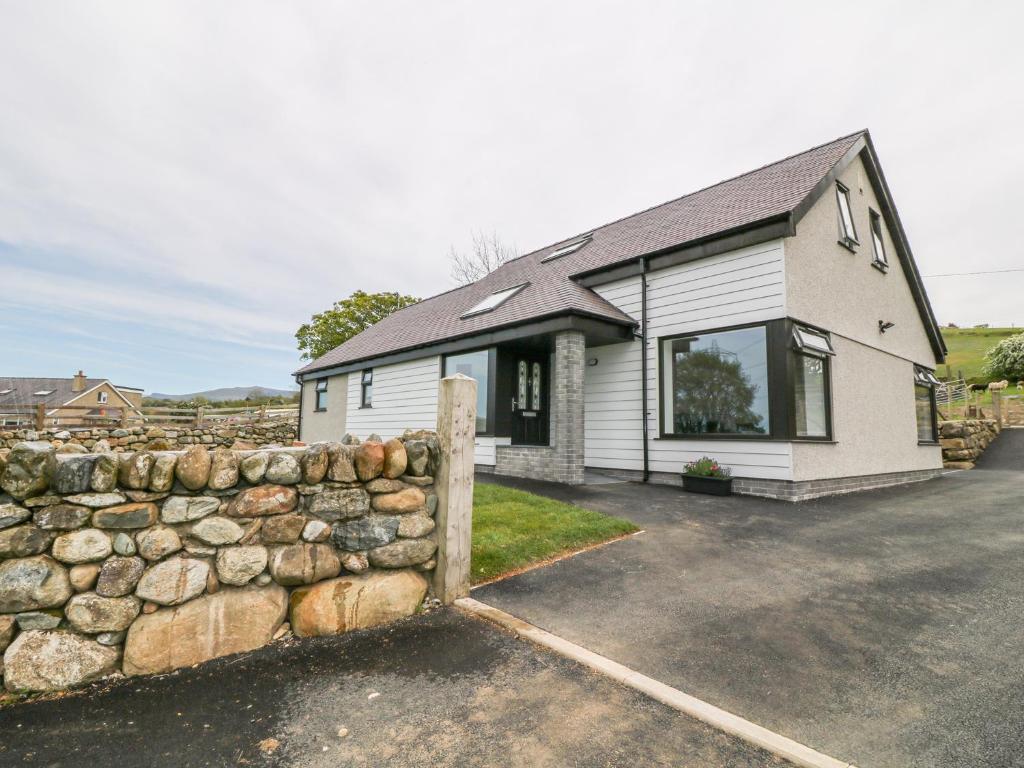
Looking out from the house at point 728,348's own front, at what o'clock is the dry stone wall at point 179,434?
The dry stone wall is roughly at 2 o'clock from the house.

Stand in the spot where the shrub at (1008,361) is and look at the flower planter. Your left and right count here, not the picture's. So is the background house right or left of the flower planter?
right

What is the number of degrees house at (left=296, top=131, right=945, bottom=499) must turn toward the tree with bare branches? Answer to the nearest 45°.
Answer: approximately 90° to its right

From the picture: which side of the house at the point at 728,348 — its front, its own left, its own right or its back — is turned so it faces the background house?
right

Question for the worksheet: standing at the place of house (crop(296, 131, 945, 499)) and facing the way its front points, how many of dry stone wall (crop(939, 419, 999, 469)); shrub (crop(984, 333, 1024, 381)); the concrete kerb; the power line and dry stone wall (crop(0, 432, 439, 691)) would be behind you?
3

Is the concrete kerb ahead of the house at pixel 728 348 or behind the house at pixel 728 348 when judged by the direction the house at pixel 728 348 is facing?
ahead

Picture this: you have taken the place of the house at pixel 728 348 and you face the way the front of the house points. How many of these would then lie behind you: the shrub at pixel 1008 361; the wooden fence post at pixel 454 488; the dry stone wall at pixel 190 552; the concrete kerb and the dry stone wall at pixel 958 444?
2

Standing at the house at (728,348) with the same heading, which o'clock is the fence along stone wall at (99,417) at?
The fence along stone wall is roughly at 2 o'clock from the house.

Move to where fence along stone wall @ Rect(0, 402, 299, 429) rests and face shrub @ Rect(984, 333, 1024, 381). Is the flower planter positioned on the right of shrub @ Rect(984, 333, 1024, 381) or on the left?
right

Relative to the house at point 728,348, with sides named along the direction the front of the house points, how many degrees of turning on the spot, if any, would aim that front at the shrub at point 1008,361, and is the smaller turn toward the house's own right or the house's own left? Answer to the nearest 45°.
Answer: approximately 180°

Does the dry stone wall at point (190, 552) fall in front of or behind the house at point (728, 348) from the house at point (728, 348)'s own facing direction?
in front

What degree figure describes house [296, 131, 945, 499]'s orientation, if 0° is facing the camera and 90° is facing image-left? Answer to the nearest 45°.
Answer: approximately 45°

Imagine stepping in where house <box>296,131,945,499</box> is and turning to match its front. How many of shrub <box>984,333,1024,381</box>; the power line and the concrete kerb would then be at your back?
2
